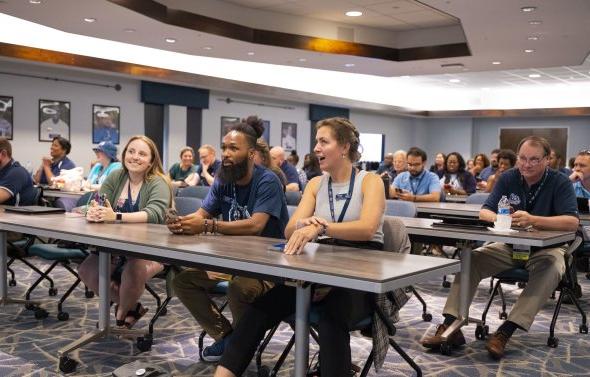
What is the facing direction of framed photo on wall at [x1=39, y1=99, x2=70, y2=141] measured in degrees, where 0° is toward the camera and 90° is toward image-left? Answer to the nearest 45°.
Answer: approximately 315°

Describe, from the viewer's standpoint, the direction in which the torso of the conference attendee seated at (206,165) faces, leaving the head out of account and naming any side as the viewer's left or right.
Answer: facing the viewer and to the left of the viewer

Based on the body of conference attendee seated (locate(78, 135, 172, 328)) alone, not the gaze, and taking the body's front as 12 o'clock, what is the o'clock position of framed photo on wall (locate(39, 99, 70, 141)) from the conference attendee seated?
The framed photo on wall is roughly at 4 o'clock from the conference attendee seated.

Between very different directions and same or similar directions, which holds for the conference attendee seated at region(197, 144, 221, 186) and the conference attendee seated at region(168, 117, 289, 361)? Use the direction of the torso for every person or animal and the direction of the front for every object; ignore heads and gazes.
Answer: same or similar directions

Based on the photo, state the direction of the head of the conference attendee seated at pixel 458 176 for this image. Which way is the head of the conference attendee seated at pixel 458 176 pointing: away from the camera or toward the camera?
toward the camera

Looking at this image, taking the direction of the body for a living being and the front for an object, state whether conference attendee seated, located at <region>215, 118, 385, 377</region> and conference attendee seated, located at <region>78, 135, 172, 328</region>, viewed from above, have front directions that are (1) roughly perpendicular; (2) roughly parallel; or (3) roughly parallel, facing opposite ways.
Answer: roughly parallel

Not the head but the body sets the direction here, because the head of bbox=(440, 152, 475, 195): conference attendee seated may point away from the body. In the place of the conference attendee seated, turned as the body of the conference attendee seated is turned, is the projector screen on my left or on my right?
on my right

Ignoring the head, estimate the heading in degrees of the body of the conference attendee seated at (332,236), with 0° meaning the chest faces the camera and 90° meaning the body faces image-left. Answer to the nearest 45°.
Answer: approximately 45°

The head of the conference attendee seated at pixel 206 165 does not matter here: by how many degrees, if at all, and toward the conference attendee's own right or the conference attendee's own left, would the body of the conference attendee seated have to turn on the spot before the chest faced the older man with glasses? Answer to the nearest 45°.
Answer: approximately 45° to the conference attendee's own left

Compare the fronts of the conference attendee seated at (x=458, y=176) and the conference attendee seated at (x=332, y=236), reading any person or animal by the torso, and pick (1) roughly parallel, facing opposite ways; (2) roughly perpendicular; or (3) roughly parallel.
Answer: roughly parallel

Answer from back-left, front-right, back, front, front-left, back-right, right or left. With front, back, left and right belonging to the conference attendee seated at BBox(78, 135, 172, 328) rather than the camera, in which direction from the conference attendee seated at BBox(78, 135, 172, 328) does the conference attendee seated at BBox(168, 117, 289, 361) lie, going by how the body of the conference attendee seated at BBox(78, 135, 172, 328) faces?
left

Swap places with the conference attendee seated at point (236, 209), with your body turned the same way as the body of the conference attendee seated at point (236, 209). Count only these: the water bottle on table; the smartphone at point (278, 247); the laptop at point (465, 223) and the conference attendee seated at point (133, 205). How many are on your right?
1
